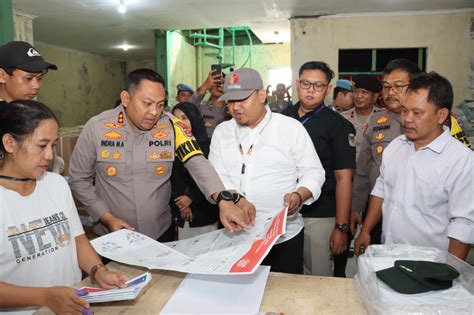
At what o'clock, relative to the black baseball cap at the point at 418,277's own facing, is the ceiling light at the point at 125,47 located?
The ceiling light is roughly at 3 o'clock from the black baseball cap.

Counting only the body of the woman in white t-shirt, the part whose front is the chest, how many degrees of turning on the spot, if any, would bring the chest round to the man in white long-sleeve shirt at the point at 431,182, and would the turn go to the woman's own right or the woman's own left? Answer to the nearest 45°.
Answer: approximately 45° to the woman's own left

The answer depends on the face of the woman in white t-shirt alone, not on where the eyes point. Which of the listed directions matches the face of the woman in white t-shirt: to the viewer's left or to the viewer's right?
to the viewer's right

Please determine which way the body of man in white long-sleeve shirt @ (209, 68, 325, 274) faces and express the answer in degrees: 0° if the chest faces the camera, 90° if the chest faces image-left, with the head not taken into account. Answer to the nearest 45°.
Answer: approximately 45°

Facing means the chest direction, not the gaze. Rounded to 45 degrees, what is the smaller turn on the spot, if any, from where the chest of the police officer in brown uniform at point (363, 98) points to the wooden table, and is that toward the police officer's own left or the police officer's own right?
approximately 45° to the police officer's own left

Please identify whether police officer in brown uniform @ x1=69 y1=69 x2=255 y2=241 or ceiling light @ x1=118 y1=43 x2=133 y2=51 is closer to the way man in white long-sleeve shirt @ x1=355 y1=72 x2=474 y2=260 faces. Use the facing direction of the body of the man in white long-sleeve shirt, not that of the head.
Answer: the police officer in brown uniform

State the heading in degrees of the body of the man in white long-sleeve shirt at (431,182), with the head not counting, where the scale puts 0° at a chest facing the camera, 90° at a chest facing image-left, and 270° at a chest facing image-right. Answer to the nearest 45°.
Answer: approximately 45°

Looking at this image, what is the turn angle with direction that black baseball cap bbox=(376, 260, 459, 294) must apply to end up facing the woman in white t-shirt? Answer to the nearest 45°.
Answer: approximately 45° to its right

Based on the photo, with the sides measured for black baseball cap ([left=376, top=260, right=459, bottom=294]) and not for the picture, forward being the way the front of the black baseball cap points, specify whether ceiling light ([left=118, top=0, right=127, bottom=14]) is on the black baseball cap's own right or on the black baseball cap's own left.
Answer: on the black baseball cap's own right

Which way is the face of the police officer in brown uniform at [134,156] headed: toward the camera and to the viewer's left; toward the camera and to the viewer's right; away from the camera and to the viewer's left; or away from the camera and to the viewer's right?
toward the camera and to the viewer's right
